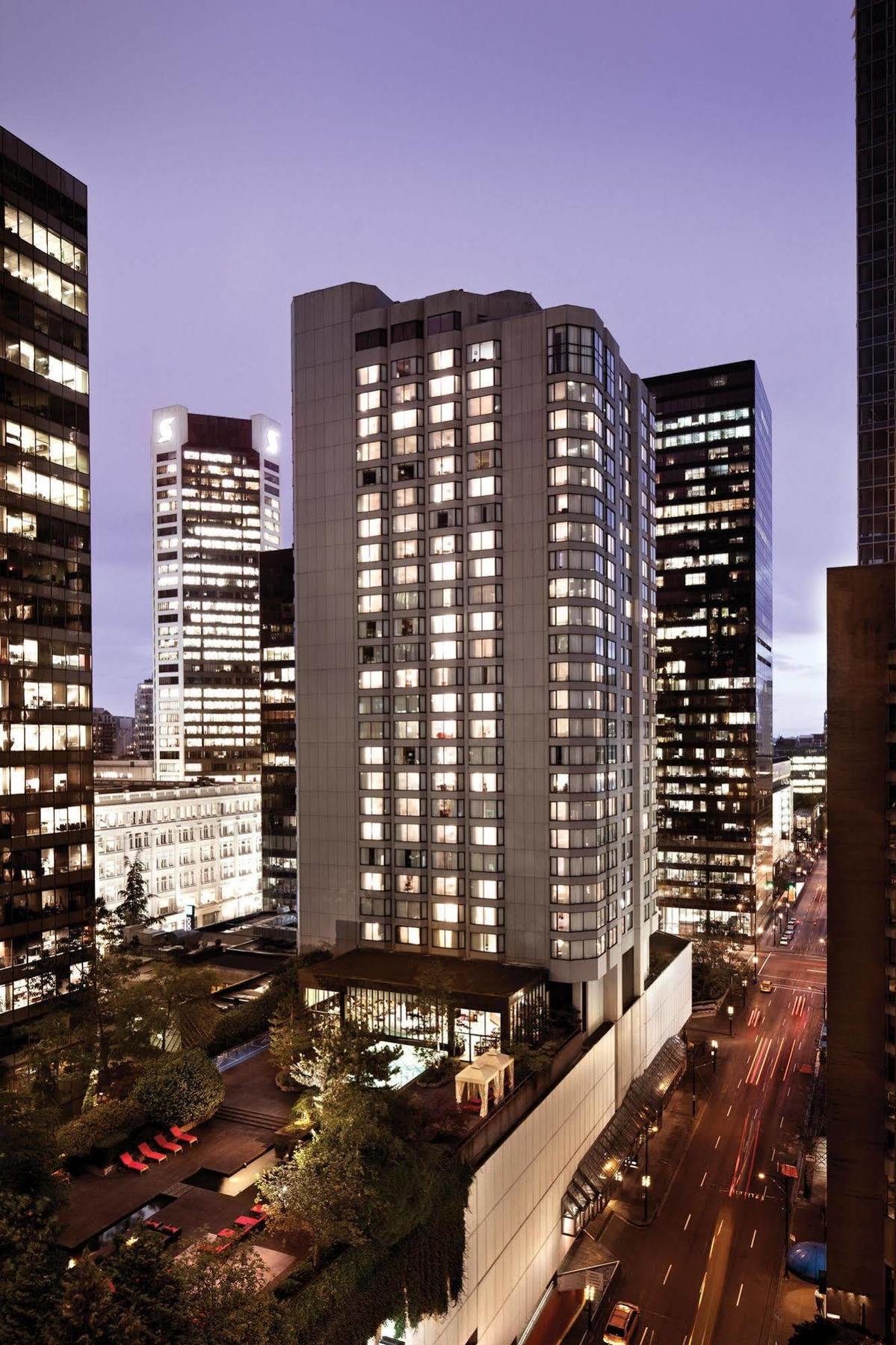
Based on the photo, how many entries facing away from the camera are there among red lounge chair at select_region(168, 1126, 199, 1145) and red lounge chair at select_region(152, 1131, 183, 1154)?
0

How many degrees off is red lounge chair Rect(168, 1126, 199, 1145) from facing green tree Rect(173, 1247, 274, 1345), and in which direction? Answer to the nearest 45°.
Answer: approximately 45° to its right

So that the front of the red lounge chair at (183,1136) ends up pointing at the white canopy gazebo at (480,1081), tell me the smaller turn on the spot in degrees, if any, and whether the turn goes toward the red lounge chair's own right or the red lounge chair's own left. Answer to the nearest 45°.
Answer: approximately 45° to the red lounge chair's own left

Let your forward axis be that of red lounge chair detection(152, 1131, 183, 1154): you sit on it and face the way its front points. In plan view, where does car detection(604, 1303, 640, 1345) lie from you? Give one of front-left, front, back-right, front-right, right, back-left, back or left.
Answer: front-left

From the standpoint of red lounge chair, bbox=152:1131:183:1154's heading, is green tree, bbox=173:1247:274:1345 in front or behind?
in front

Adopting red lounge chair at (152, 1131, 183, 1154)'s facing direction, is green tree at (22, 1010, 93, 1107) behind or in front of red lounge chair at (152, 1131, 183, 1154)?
behind

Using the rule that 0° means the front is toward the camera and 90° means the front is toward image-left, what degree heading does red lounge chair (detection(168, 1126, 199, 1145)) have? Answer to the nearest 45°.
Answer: approximately 315°

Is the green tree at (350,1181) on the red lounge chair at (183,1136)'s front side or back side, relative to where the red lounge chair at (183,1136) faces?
on the front side

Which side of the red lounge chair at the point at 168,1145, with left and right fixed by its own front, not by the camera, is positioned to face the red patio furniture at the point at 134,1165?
right

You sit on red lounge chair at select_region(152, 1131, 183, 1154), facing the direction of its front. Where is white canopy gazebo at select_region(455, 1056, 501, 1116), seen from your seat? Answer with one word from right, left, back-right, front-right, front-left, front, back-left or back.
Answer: front-left

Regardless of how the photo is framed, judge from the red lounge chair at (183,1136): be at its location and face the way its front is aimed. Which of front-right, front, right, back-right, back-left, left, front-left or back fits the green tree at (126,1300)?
front-right

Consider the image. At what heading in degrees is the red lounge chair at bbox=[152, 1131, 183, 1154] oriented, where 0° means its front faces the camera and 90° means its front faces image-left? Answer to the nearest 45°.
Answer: approximately 315°

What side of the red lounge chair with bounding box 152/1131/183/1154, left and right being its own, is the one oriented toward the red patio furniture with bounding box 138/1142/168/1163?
right
